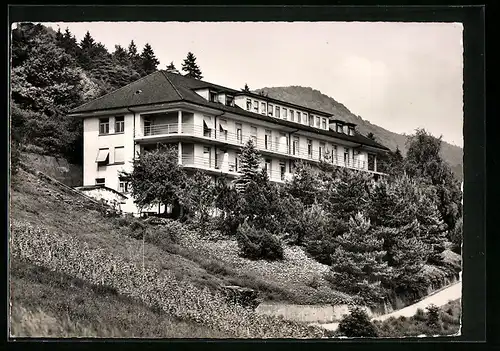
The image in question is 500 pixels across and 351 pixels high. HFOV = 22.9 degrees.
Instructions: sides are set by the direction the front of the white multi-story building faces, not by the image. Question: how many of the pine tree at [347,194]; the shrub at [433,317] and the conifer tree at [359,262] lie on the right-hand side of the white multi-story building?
0

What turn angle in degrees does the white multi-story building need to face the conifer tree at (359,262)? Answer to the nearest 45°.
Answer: approximately 45° to its left

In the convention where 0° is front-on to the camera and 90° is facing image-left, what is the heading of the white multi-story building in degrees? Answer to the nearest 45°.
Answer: approximately 315°

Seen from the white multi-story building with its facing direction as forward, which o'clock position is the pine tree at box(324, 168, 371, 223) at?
The pine tree is roughly at 10 o'clock from the white multi-story building.
